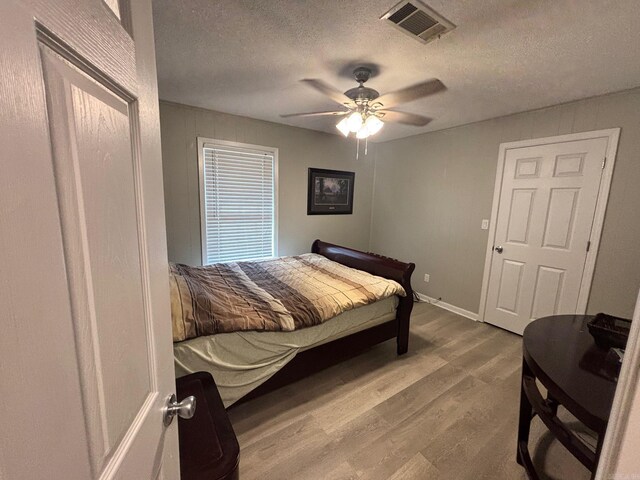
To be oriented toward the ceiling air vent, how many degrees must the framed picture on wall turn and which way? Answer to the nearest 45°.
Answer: approximately 45° to its right

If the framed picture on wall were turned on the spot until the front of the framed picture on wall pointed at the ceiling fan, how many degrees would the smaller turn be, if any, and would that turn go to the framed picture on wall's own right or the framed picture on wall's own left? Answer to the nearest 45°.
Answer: approximately 45° to the framed picture on wall's own right

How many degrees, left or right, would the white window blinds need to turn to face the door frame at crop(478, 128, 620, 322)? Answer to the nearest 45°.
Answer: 0° — it already faces it

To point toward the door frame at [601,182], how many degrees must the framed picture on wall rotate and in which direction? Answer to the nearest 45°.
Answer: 0° — it already faces it

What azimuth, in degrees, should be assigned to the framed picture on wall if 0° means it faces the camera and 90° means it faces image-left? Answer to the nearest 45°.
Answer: approximately 315°

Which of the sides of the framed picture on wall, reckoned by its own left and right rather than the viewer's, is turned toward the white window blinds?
right

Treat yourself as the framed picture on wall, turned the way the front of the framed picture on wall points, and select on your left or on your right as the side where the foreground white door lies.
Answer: on your right

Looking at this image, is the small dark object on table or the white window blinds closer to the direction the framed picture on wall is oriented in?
the small dark object on table
